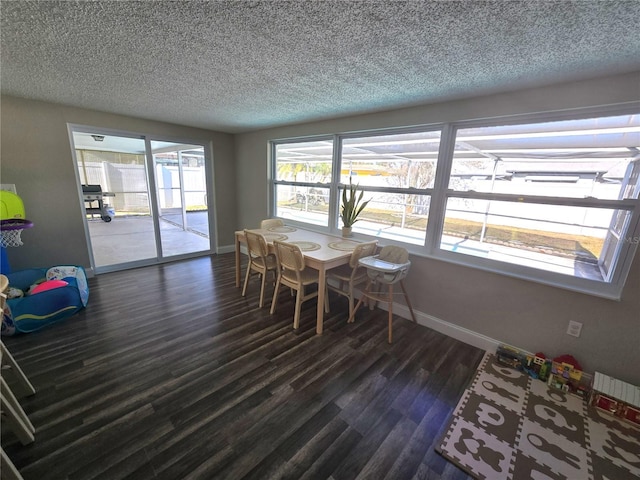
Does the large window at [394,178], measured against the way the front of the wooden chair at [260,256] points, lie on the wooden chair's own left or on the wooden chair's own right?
on the wooden chair's own right

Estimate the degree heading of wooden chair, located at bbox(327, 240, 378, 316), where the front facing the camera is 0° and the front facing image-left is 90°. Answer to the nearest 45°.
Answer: approximately 135°

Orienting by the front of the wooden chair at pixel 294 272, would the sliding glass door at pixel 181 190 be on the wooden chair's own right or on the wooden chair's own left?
on the wooden chair's own left

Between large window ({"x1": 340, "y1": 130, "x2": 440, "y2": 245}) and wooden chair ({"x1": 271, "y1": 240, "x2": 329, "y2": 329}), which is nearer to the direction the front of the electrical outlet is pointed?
the wooden chair

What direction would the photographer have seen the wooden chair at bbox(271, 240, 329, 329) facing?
facing away from the viewer and to the right of the viewer

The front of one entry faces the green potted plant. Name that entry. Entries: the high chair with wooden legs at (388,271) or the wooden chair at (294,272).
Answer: the wooden chair at (294,272)

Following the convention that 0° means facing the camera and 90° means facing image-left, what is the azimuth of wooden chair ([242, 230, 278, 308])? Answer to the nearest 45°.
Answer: approximately 225°

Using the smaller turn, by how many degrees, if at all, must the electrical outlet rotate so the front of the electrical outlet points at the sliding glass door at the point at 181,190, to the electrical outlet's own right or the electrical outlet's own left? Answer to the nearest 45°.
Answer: approximately 90° to the electrical outlet's own right

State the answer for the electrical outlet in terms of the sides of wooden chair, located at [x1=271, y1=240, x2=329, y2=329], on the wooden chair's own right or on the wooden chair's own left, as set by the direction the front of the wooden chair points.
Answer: on the wooden chair's own right

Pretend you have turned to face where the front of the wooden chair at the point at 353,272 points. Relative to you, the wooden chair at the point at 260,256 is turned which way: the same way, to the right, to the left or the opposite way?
to the right

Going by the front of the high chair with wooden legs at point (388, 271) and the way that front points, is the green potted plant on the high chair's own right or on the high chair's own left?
on the high chair's own right

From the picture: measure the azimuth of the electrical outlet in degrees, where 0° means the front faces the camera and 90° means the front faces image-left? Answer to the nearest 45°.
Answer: approximately 0°
